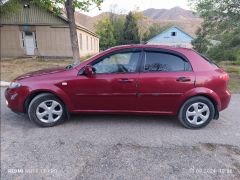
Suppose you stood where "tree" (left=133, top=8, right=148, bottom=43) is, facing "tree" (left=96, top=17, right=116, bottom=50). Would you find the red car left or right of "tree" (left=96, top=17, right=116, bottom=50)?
left

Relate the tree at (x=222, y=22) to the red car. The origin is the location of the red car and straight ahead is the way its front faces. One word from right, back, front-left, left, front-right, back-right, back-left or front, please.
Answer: back-right

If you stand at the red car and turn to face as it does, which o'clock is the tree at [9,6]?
The tree is roughly at 2 o'clock from the red car.

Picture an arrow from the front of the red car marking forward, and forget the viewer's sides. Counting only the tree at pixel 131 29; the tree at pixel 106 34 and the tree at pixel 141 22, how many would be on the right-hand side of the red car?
3

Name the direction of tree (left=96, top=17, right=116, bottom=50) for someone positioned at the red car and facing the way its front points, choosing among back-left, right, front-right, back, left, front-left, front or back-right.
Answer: right

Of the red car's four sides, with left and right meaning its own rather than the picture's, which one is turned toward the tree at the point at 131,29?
right

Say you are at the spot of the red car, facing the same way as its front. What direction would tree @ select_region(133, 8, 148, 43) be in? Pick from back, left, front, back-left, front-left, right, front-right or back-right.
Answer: right

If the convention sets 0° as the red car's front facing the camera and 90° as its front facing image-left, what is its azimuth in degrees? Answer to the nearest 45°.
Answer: approximately 90°
